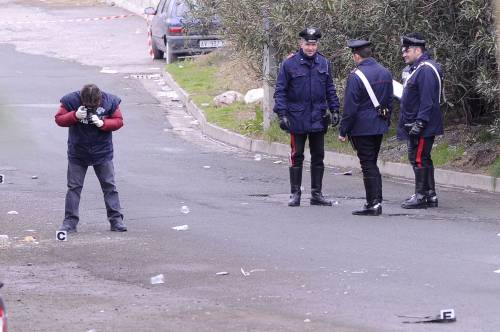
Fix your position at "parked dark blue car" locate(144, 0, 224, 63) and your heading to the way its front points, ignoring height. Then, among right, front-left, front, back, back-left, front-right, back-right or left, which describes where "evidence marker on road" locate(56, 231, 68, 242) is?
back-left

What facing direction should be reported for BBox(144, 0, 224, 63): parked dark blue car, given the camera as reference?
facing away from the viewer and to the left of the viewer

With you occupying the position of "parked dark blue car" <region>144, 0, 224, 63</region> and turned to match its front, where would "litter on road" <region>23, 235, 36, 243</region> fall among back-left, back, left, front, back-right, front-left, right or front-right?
back-left

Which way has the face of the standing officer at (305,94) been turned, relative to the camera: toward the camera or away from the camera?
toward the camera

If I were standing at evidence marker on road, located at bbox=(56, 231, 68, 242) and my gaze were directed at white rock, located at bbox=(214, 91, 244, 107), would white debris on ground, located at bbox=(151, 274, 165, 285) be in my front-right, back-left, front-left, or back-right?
back-right

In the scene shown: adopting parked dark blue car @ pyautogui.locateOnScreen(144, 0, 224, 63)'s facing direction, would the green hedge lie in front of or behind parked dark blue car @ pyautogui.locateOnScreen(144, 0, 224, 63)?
behind

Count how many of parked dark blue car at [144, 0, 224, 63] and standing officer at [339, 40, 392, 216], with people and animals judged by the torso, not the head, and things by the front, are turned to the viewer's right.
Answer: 0

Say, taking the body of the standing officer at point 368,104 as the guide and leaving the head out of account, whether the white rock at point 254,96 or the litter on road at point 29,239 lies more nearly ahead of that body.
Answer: the white rock
